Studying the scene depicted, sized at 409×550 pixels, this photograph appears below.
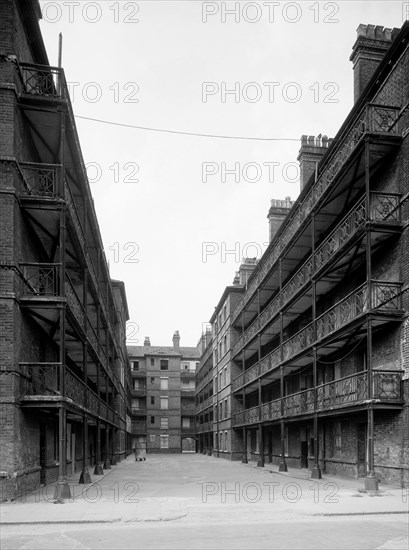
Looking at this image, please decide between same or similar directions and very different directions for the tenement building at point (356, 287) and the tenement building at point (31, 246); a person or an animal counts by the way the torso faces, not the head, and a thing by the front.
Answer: very different directions

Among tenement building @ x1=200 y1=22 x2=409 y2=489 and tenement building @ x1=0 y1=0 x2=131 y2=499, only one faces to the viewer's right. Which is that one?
tenement building @ x1=0 y1=0 x2=131 y2=499

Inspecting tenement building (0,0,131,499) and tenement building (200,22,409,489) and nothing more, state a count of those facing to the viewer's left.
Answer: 1

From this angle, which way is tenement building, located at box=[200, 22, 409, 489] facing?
to the viewer's left

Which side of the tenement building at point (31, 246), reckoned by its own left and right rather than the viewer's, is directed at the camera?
right
